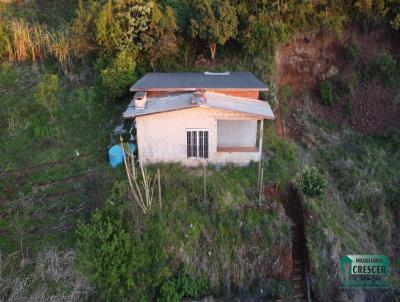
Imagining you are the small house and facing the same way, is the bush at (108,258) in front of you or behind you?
in front

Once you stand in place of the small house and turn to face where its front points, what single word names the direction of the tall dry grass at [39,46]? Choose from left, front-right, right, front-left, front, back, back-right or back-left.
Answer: back-right

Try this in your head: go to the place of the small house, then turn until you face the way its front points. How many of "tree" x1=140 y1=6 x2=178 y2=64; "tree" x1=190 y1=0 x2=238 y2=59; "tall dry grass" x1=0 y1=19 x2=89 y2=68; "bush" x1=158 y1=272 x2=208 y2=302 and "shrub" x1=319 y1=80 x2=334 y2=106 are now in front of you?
1

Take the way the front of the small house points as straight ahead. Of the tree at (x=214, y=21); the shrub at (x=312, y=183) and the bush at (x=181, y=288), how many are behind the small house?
1

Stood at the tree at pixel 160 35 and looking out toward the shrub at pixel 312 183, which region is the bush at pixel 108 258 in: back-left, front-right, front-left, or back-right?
front-right

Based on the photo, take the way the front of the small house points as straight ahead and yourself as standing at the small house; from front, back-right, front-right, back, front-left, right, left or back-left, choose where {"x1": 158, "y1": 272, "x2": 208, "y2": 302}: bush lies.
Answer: front

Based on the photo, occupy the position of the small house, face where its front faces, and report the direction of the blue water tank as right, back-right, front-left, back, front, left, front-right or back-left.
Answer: right

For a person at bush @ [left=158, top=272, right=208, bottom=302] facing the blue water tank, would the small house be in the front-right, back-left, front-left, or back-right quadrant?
front-right

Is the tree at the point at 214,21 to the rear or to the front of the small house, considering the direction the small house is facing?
to the rear

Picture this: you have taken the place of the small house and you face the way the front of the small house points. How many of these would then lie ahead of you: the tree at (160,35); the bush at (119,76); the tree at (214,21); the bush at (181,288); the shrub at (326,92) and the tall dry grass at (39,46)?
1

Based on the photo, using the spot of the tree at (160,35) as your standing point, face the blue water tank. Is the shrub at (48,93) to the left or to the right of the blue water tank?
right

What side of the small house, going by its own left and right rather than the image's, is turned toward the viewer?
front

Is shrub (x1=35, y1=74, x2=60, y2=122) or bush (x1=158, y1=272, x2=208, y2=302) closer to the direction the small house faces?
the bush

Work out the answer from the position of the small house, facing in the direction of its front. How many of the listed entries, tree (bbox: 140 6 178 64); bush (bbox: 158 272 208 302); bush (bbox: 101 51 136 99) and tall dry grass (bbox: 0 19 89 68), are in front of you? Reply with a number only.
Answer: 1
